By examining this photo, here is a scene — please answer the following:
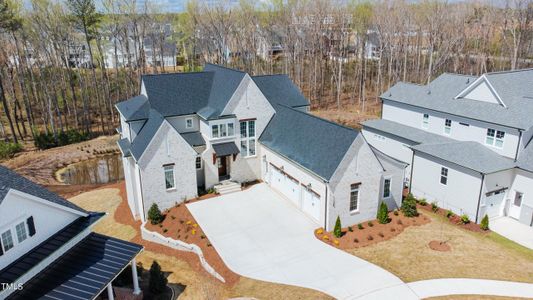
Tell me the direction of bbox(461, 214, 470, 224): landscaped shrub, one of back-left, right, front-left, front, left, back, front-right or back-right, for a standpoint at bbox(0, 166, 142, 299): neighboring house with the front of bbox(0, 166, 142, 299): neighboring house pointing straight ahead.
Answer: front-left

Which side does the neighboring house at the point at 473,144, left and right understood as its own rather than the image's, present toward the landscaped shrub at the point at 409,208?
right

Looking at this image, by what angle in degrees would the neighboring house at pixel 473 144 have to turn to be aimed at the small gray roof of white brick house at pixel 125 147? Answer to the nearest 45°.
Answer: approximately 135° to its right

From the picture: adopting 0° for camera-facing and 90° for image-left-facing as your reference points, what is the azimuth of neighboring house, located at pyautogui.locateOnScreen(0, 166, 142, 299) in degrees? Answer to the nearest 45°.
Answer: approximately 315°

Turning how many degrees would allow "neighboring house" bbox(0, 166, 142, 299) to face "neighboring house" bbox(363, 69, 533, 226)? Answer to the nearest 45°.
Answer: approximately 45° to its left

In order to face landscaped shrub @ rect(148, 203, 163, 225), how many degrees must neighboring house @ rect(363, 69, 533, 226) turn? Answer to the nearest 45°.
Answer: approximately 90° to its right

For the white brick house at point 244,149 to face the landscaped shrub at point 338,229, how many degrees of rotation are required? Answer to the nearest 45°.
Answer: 0° — it already faces it

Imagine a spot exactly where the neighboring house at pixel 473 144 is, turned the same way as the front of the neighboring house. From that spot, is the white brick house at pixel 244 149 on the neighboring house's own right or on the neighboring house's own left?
on the neighboring house's own right

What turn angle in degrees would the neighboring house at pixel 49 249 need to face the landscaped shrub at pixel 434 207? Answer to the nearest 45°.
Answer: approximately 45° to its left

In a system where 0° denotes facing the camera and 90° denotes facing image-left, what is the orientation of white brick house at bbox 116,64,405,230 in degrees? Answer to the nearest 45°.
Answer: approximately 315°

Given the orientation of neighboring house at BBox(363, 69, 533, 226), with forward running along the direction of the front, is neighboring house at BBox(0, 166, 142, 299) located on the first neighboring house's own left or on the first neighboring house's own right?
on the first neighboring house's own right

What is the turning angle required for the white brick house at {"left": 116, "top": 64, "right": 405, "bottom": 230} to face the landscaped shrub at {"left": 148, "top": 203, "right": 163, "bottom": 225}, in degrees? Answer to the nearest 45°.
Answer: approximately 90° to its right

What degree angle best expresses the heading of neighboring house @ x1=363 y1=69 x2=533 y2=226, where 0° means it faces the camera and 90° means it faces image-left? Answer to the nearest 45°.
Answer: approximately 315°

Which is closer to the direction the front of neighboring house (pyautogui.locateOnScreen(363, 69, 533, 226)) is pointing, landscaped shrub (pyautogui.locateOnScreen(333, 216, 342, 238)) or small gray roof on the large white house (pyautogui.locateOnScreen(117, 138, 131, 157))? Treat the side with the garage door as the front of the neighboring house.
the landscaped shrub

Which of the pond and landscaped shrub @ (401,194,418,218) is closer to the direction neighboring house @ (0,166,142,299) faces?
the landscaped shrub
